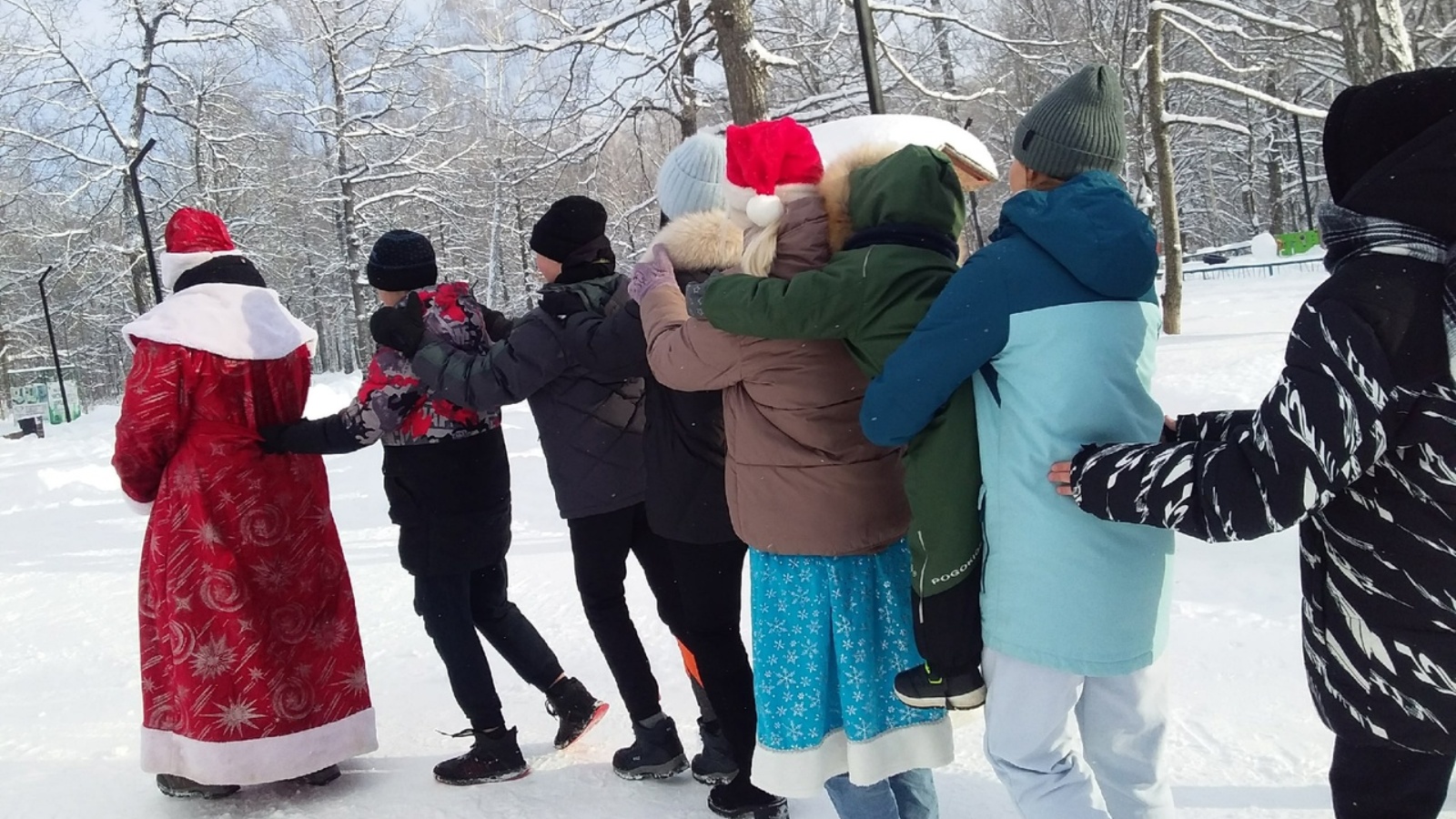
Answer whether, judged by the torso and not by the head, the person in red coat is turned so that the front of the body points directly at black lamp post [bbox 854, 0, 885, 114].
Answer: no

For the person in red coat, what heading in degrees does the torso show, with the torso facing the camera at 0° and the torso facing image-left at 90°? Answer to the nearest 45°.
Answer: approximately 135°

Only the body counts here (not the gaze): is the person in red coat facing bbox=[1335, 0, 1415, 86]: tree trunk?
no

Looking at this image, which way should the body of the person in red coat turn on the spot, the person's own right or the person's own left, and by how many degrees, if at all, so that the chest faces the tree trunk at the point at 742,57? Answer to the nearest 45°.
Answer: approximately 90° to the person's own right

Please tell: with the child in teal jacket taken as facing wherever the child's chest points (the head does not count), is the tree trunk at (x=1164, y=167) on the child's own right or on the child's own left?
on the child's own right

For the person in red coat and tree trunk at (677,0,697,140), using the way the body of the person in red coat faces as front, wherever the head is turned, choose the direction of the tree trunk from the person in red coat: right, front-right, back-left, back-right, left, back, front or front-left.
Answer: right

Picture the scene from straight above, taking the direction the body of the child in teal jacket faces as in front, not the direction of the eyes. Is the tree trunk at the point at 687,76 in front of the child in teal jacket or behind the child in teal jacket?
in front

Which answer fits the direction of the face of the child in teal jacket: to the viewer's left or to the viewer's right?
to the viewer's left

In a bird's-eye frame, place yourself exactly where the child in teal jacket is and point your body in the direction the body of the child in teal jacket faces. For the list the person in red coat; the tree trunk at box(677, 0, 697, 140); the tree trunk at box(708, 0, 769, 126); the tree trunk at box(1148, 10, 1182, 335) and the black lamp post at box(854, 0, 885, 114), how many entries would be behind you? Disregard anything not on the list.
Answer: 0

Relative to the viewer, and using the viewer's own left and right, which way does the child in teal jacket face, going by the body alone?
facing away from the viewer and to the left of the viewer

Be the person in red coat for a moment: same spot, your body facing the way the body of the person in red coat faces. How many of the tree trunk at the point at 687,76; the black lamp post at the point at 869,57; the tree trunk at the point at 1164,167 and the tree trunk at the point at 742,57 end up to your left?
0

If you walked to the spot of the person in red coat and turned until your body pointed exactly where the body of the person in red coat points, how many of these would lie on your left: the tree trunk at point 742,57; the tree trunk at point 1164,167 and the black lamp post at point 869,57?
0

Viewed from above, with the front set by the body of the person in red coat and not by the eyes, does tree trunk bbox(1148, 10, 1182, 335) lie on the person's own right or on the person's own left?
on the person's own right

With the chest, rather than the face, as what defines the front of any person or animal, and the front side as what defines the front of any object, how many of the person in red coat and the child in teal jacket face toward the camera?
0
